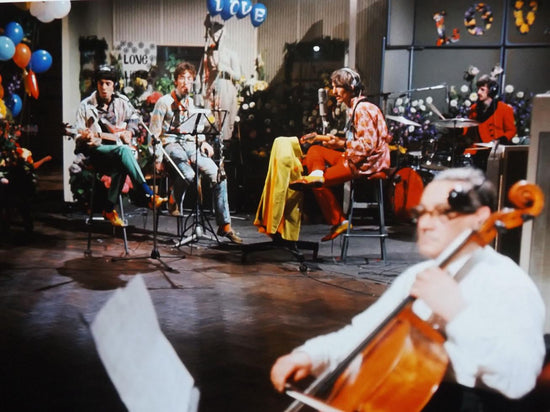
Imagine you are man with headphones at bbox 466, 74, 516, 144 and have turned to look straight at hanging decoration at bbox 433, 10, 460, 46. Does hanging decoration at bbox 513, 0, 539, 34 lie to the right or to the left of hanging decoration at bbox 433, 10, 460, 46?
right

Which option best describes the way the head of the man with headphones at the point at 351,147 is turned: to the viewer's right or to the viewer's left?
to the viewer's left

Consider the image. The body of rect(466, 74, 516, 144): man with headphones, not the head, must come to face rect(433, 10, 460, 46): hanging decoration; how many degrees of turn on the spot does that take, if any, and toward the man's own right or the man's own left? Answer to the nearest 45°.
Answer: approximately 135° to the man's own right

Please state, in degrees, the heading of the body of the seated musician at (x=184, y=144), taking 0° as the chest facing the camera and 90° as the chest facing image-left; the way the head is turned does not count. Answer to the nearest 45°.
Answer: approximately 315°

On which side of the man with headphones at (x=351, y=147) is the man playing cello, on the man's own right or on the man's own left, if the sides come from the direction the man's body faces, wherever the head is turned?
on the man's own left

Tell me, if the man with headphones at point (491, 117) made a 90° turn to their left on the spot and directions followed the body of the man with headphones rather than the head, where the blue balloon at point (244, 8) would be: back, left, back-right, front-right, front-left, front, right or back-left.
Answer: back-right

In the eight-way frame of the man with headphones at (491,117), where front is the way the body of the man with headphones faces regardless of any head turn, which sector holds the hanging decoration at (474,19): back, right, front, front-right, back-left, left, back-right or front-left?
back-right

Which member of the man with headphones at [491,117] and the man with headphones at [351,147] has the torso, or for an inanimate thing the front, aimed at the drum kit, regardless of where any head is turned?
the man with headphones at [491,117]

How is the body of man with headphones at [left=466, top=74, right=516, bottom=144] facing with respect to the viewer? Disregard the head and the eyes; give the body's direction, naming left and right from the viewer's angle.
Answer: facing the viewer and to the left of the viewer

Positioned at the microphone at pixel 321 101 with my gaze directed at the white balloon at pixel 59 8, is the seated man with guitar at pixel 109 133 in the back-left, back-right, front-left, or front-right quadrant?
front-left

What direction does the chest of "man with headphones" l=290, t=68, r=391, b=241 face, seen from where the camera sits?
to the viewer's left

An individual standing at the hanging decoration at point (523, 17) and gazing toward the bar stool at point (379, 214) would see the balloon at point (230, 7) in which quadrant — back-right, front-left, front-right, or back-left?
front-right

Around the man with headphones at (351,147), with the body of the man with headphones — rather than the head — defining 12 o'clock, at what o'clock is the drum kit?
The drum kit is roughly at 4 o'clock from the man with headphones.

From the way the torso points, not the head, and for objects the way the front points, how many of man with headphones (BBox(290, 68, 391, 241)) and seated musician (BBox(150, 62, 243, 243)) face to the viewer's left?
1

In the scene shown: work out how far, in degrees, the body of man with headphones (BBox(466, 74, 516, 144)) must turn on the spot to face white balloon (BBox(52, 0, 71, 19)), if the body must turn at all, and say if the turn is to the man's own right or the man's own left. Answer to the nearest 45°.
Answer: approximately 45° to the man's own right
